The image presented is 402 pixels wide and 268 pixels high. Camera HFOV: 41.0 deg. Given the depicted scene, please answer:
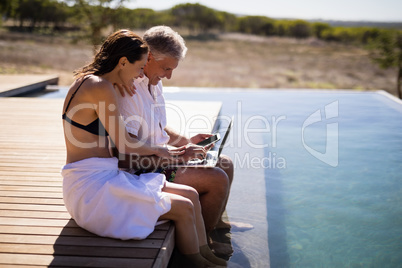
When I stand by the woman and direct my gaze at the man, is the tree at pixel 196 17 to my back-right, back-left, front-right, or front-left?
front-left

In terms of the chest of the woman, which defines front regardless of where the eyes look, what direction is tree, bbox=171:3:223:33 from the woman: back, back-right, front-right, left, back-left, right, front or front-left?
left

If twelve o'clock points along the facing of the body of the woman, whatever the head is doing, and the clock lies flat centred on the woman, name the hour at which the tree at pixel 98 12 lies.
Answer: The tree is roughly at 9 o'clock from the woman.

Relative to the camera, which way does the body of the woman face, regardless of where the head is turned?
to the viewer's right

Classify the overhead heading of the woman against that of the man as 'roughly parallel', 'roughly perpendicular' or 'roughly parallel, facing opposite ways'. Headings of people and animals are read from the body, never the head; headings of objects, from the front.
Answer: roughly parallel

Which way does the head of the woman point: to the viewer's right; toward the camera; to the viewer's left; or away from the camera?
to the viewer's right

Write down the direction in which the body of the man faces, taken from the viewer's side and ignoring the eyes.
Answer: to the viewer's right

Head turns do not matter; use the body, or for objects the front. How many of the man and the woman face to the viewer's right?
2

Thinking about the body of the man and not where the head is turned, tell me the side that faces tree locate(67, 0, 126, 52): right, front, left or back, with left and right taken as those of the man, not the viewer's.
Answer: left

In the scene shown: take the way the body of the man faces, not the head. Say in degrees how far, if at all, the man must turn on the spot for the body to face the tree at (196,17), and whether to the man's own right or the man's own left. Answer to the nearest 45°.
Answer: approximately 90° to the man's own left

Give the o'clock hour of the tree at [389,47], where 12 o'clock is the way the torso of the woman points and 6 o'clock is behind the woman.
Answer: The tree is roughly at 10 o'clock from the woman.
